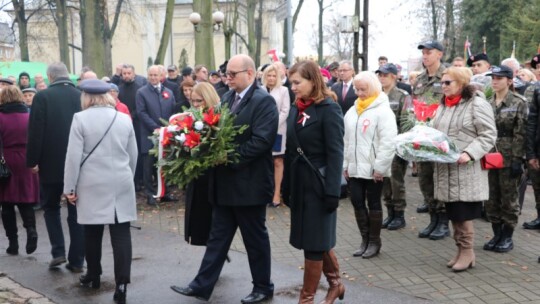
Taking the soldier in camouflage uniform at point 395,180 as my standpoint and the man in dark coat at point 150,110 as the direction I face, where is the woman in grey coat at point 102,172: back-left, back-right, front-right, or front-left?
front-left

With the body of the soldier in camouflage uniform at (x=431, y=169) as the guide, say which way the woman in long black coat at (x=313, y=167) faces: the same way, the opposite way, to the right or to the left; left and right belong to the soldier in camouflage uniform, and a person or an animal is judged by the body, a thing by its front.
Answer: the same way

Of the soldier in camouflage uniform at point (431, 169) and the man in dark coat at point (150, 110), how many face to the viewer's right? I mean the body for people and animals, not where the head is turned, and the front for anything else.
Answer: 0

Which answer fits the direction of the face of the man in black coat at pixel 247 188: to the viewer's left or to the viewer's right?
to the viewer's left

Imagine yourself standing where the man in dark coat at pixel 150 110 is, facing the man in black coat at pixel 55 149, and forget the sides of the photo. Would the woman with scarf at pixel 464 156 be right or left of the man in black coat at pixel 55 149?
left

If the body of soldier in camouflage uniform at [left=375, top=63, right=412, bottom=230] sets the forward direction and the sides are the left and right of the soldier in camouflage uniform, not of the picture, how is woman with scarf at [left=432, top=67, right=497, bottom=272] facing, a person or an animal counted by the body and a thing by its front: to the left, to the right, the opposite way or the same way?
the same way

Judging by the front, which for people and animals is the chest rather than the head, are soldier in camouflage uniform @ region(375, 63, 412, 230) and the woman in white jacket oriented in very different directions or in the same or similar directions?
same or similar directions

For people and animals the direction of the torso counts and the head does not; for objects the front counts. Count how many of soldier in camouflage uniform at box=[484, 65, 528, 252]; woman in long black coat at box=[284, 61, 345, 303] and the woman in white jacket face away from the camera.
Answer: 0

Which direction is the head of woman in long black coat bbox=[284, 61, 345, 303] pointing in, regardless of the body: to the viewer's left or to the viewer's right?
to the viewer's left

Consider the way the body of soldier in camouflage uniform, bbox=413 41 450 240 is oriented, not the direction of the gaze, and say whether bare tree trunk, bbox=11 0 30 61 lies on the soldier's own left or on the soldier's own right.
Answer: on the soldier's own right

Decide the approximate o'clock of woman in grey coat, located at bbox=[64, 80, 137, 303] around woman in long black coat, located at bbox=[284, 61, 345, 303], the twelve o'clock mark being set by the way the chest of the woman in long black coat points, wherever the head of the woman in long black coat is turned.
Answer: The woman in grey coat is roughly at 2 o'clock from the woman in long black coat.

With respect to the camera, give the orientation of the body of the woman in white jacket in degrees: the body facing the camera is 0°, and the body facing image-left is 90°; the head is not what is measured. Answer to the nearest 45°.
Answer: approximately 45°

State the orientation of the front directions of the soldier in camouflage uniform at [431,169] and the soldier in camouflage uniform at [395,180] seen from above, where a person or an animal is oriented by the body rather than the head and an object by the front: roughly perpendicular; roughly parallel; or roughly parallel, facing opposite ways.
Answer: roughly parallel

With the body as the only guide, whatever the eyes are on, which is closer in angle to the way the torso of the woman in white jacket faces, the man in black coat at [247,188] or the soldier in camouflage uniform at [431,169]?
the man in black coat

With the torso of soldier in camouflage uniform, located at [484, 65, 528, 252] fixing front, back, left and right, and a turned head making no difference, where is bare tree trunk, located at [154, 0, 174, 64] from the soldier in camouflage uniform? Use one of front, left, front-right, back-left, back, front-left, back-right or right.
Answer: right

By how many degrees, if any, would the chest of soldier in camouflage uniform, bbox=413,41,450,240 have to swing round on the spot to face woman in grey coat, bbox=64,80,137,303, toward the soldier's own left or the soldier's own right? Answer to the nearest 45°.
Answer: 0° — they already face them

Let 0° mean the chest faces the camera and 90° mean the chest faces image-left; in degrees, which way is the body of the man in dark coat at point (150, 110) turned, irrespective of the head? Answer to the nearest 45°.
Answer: approximately 0°

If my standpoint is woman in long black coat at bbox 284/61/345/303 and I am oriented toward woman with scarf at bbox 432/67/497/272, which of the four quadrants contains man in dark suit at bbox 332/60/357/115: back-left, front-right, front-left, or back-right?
front-left

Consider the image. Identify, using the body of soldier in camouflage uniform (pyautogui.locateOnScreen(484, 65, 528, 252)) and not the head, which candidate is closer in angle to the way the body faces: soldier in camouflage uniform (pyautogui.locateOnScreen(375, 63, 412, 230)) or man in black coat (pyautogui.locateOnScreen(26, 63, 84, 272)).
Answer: the man in black coat

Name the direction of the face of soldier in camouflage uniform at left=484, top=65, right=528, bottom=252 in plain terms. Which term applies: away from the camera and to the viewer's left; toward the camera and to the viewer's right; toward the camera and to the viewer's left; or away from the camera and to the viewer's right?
toward the camera and to the viewer's left

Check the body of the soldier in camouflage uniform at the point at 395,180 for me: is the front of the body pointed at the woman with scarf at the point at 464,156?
no
